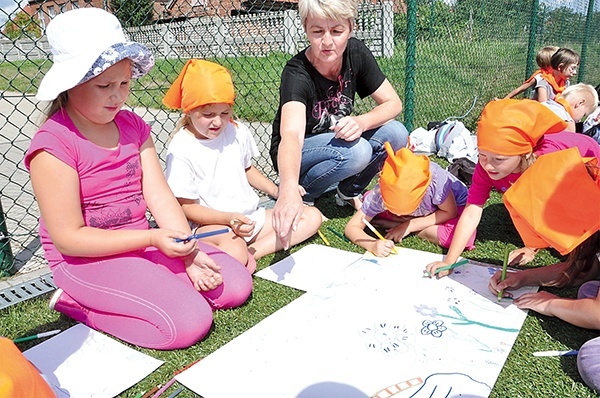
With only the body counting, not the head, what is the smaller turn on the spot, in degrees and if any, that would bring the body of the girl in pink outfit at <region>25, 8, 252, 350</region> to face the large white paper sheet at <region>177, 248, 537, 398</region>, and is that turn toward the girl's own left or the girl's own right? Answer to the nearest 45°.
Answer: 0° — they already face it

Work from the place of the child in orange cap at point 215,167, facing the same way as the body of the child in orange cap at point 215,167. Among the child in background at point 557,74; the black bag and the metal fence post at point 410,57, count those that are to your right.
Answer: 0

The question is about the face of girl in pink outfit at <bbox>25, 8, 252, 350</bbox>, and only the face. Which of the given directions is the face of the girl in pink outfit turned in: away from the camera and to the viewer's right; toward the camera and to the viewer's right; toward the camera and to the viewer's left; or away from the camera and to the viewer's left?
toward the camera and to the viewer's right

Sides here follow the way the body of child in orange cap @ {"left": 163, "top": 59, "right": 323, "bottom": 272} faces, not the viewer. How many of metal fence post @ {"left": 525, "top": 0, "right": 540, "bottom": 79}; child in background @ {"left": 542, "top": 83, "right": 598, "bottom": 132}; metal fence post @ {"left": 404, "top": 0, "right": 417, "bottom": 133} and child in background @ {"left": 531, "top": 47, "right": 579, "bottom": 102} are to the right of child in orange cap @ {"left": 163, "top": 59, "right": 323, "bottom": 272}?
0

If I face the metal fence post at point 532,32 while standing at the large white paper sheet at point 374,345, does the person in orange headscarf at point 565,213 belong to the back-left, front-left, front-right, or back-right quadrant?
front-right

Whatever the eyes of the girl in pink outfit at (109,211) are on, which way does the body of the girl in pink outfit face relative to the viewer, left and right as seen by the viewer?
facing the viewer and to the right of the viewer

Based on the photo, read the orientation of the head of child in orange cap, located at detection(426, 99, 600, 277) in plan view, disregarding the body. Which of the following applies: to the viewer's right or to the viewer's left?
to the viewer's left

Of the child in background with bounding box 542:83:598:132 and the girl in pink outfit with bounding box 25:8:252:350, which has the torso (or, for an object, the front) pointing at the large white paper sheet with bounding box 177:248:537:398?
the girl in pink outfit

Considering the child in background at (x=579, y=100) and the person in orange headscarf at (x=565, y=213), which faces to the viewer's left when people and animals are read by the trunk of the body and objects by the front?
the person in orange headscarf

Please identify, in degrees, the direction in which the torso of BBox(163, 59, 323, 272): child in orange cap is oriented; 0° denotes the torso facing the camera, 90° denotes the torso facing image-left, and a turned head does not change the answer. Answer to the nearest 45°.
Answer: approximately 315°

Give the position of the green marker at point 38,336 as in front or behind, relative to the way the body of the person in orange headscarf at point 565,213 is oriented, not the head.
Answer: in front

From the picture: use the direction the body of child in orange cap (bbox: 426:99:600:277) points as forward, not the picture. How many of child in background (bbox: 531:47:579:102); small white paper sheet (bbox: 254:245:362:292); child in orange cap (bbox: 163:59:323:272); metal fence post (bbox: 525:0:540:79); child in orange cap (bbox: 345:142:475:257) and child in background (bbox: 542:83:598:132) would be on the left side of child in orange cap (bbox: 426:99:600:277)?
0

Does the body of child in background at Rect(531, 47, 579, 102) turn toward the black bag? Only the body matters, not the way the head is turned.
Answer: no
